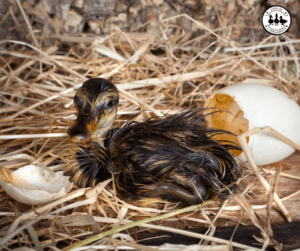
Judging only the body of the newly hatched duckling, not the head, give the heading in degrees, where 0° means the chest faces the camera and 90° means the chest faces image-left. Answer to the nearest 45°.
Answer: approximately 90°
